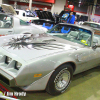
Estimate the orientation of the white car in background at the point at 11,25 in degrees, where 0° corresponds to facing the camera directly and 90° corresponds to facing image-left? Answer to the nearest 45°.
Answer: approximately 90°

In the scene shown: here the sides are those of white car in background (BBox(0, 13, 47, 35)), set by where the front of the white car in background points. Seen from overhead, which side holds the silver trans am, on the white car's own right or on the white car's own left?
on the white car's own left

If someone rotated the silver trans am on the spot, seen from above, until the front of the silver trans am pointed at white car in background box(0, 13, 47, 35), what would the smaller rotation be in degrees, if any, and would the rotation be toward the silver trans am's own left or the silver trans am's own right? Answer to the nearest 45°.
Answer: approximately 90° to the silver trans am's own right

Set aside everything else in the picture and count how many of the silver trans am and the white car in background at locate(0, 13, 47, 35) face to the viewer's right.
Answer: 0

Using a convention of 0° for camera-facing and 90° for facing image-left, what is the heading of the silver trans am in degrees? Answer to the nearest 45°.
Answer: approximately 45°
